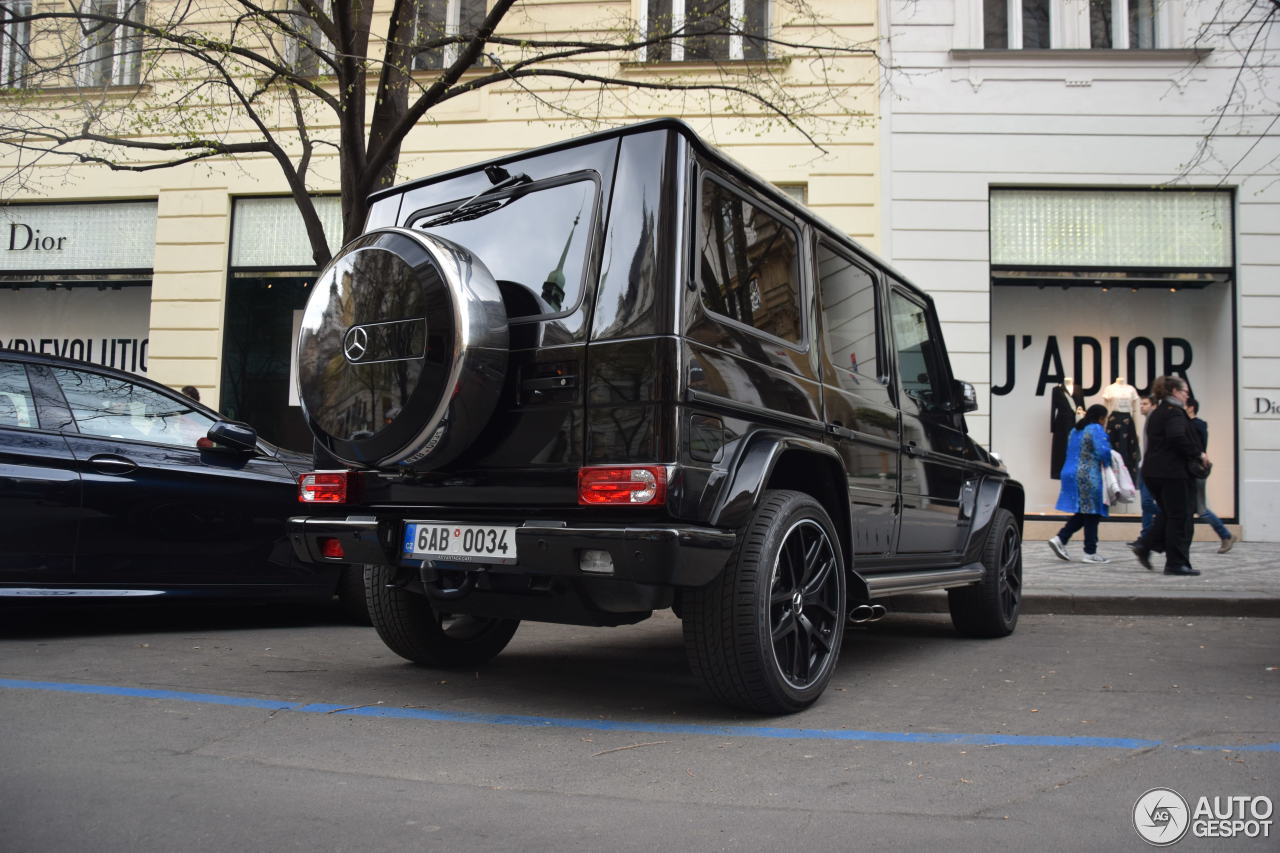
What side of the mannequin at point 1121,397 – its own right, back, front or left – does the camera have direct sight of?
front

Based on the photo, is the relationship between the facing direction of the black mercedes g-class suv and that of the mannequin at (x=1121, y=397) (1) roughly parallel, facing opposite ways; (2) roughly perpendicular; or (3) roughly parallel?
roughly parallel, facing opposite ways

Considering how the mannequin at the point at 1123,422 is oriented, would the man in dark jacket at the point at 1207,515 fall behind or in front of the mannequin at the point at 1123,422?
in front

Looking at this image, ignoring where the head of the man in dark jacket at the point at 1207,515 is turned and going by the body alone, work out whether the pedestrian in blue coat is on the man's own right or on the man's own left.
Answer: on the man's own left

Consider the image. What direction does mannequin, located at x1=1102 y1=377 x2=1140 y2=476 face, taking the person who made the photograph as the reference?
facing the viewer

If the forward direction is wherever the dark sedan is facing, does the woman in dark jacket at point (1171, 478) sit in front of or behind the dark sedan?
in front

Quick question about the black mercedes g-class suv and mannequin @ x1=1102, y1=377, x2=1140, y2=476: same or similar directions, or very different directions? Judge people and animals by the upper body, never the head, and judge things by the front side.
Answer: very different directions

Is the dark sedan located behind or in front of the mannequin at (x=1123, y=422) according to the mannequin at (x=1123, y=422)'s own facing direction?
in front
